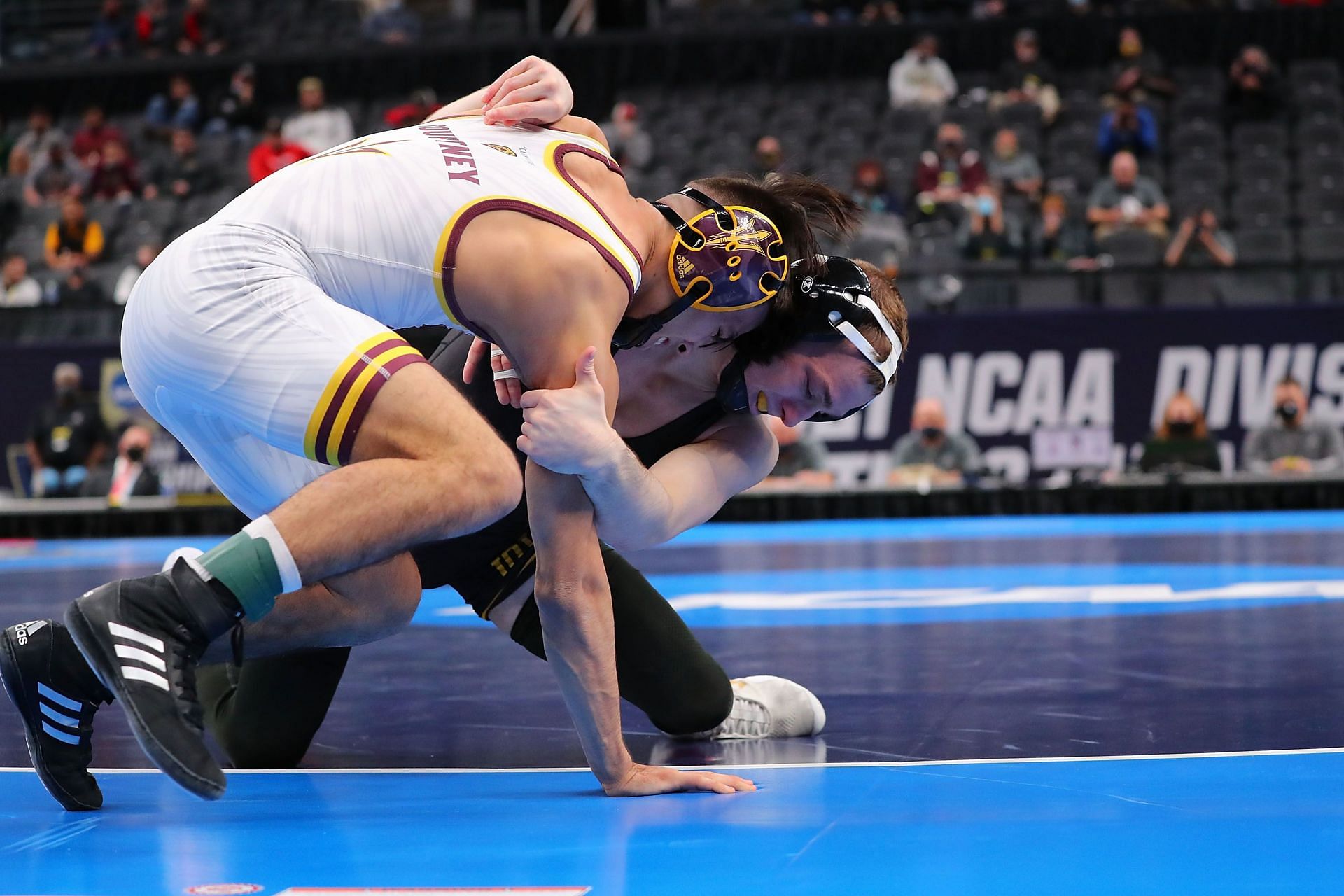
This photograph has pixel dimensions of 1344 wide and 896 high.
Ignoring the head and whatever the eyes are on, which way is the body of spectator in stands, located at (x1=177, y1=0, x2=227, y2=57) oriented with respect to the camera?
toward the camera

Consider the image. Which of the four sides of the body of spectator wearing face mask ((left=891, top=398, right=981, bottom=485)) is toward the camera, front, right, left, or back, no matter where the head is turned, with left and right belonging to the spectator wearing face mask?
front

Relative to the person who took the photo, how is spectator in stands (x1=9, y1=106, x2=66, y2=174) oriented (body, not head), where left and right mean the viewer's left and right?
facing the viewer

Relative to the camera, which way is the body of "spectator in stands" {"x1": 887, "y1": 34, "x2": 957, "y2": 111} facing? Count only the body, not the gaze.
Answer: toward the camera

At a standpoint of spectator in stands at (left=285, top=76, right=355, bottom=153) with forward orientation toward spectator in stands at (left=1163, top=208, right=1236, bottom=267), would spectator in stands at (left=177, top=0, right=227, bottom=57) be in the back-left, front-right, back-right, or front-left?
back-left

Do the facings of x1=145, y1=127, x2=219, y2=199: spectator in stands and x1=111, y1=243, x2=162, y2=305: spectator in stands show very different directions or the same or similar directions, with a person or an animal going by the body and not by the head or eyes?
same or similar directions

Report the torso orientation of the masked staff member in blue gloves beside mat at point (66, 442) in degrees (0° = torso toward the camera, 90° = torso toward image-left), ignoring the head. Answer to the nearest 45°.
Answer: approximately 0°

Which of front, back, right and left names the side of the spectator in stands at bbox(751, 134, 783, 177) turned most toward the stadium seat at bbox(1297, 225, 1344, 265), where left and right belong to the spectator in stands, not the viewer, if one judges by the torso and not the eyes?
left

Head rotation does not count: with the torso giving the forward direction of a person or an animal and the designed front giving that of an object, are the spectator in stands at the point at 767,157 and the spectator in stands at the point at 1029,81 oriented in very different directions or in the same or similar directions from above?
same or similar directions

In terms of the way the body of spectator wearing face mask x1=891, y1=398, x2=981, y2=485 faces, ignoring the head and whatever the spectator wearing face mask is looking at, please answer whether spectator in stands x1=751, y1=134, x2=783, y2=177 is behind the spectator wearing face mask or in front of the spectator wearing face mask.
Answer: behind
